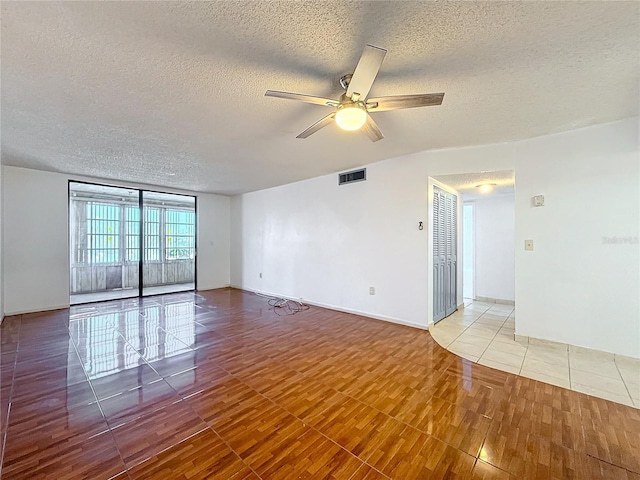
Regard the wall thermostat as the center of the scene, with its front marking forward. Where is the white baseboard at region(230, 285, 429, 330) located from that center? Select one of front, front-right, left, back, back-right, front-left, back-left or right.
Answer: right

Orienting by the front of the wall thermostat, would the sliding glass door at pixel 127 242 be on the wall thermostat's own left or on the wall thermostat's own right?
on the wall thermostat's own right

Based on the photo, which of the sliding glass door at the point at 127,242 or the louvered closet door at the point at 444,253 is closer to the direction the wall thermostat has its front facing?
the sliding glass door

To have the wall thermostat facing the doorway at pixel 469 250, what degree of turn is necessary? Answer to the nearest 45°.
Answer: approximately 135° to its right

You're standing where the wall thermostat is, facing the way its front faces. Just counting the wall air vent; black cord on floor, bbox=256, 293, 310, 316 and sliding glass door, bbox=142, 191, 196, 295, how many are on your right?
3

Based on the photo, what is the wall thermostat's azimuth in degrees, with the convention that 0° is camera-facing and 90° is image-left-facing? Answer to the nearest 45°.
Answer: approximately 0°

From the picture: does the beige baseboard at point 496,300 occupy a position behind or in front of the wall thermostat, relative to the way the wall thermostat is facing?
behind

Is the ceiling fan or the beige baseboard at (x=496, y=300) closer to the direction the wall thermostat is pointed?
the ceiling fan

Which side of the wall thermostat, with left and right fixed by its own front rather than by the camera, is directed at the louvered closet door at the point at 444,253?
right

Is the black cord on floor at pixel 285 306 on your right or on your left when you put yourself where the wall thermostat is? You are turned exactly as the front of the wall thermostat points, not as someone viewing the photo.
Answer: on your right

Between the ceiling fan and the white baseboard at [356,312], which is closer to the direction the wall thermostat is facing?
the ceiling fan

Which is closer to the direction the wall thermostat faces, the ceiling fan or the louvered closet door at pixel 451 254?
the ceiling fan

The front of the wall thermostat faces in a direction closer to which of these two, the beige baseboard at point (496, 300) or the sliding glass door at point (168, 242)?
the sliding glass door
